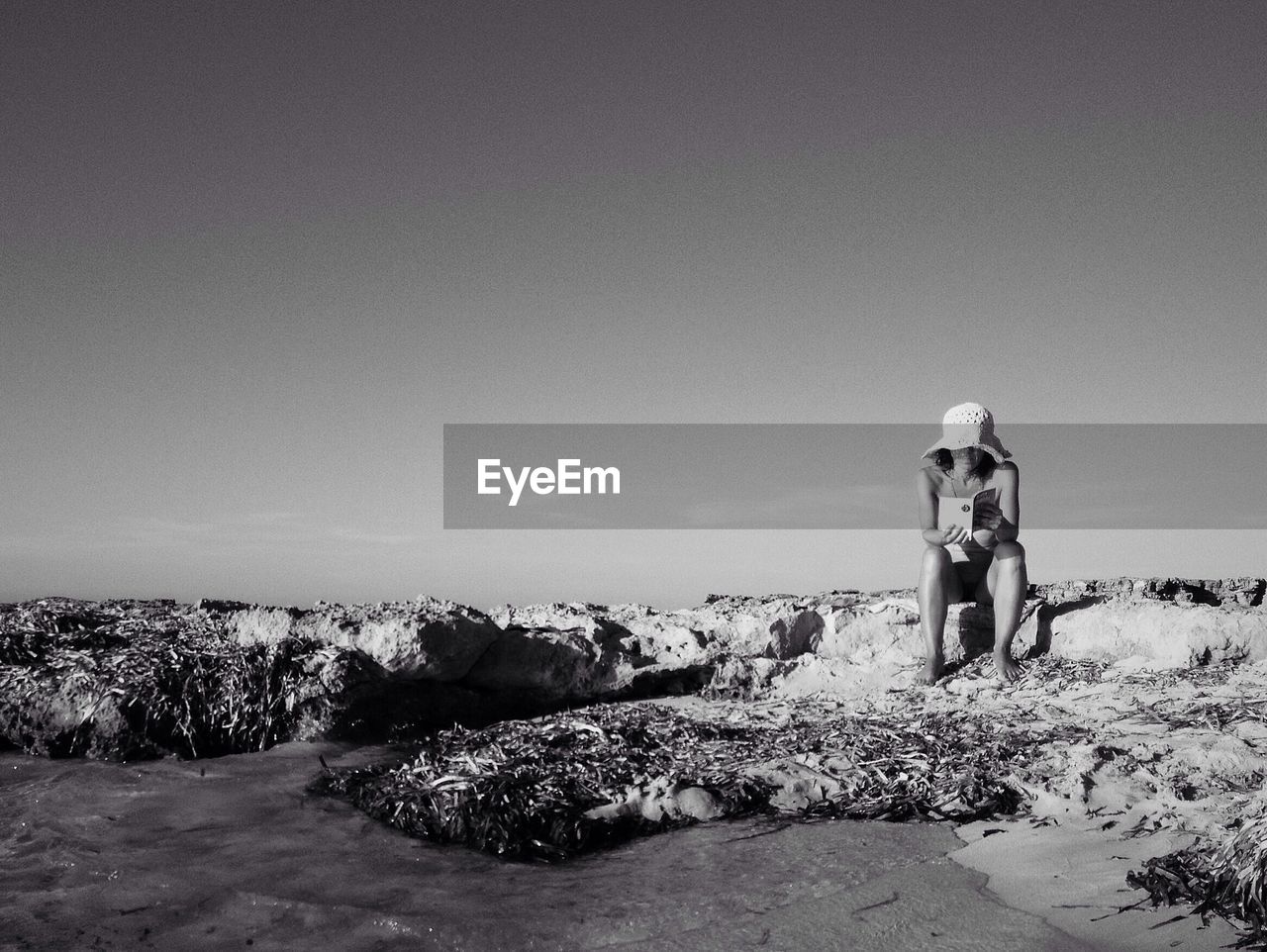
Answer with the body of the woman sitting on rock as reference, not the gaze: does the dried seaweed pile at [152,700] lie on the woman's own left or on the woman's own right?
on the woman's own right

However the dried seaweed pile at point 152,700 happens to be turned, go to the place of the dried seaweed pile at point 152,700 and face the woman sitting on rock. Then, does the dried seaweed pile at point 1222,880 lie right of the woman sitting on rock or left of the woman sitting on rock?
right

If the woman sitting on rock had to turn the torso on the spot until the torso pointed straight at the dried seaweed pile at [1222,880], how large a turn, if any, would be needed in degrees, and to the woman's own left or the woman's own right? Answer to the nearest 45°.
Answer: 0° — they already face it

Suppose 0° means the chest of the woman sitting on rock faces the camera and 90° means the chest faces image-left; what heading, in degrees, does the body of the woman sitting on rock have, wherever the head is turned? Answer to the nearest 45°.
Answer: approximately 0°
